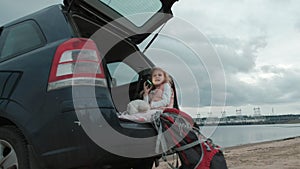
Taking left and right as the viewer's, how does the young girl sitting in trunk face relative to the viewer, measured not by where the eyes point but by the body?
facing the viewer and to the left of the viewer

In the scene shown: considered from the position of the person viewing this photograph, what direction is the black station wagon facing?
facing away from the viewer and to the left of the viewer
